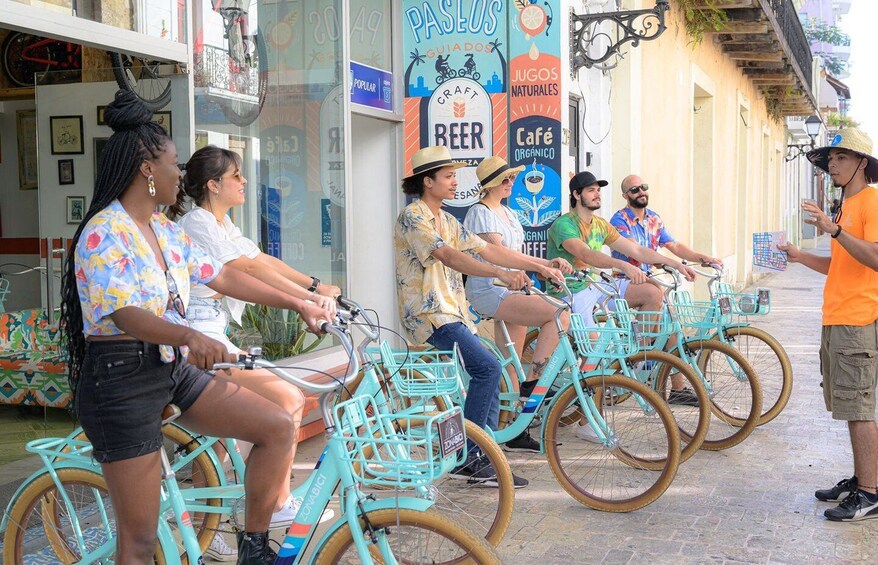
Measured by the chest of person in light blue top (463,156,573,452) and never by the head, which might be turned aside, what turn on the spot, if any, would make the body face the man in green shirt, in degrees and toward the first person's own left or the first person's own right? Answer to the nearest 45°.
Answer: approximately 45° to the first person's own left

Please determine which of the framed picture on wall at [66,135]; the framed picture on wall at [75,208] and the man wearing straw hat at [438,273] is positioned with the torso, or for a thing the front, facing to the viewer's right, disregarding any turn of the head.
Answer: the man wearing straw hat

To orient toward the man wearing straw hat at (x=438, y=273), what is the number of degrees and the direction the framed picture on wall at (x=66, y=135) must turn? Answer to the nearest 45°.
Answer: approximately 45° to its left

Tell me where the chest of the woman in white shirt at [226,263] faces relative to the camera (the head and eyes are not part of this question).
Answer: to the viewer's right

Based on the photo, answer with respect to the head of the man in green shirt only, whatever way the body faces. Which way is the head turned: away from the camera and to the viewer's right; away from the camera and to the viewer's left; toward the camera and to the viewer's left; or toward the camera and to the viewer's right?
toward the camera and to the viewer's right

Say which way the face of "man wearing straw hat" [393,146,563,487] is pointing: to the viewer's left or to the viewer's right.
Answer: to the viewer's right

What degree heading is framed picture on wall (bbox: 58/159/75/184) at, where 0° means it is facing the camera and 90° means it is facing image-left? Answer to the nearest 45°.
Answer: approximately 0°

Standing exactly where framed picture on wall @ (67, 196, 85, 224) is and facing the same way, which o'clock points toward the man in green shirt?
The man in green shirt is roughly at 10 o'clock from the framed picture on wall.

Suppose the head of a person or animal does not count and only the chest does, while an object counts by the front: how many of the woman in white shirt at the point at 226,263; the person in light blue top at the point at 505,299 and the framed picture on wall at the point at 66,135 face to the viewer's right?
2

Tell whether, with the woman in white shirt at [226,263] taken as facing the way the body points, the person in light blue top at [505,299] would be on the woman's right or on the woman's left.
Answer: on the woman's left

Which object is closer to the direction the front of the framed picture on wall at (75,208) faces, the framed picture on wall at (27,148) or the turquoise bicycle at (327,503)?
the turquoise bicycle

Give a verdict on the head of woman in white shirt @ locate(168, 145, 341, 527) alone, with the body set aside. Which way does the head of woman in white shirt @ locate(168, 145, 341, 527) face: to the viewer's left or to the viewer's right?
to the viewer's right
